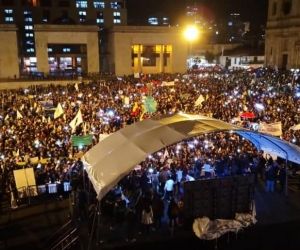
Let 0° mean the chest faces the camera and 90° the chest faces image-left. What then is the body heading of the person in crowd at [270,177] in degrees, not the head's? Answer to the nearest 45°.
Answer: approximately 180°

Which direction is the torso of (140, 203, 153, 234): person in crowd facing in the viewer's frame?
away from the camera

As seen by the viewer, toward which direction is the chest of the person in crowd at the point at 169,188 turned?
away from the camera

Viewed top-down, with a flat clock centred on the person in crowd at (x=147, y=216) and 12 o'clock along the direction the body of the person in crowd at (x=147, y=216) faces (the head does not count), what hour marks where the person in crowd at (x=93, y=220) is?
the person in crowd at (x=93, y=220) is roughly at 9 o'clock from the person in crowd at (x=147, y=216).

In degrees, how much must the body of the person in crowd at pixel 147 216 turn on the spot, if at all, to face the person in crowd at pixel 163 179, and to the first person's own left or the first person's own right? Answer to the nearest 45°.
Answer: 0° — they already face them
